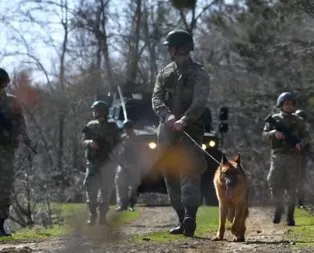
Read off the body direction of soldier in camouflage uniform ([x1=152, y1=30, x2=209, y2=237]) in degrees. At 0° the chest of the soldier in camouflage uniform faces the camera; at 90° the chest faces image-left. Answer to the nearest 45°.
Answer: approximately 45°

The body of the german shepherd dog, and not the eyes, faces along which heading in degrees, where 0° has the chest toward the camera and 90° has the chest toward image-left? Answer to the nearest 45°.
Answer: approximately 0°

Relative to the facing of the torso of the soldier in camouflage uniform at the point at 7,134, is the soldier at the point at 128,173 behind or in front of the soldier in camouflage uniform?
behind

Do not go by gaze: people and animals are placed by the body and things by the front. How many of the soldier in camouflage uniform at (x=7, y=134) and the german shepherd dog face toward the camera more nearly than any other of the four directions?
2

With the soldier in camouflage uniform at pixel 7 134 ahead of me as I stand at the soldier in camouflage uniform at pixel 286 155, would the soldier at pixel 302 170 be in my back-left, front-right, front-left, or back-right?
back-right

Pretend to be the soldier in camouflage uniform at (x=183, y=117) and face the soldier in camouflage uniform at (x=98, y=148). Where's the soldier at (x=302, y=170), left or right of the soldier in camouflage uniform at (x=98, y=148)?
right

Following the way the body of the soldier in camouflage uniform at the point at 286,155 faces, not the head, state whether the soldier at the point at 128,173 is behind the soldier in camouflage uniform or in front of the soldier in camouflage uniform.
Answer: behind

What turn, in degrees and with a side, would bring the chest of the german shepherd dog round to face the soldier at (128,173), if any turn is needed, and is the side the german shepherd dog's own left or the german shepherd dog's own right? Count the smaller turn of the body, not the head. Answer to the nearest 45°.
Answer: approximately 180°

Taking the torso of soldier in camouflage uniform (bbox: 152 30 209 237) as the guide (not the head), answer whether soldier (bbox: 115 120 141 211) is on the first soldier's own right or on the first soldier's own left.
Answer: on the first soldier's own right
